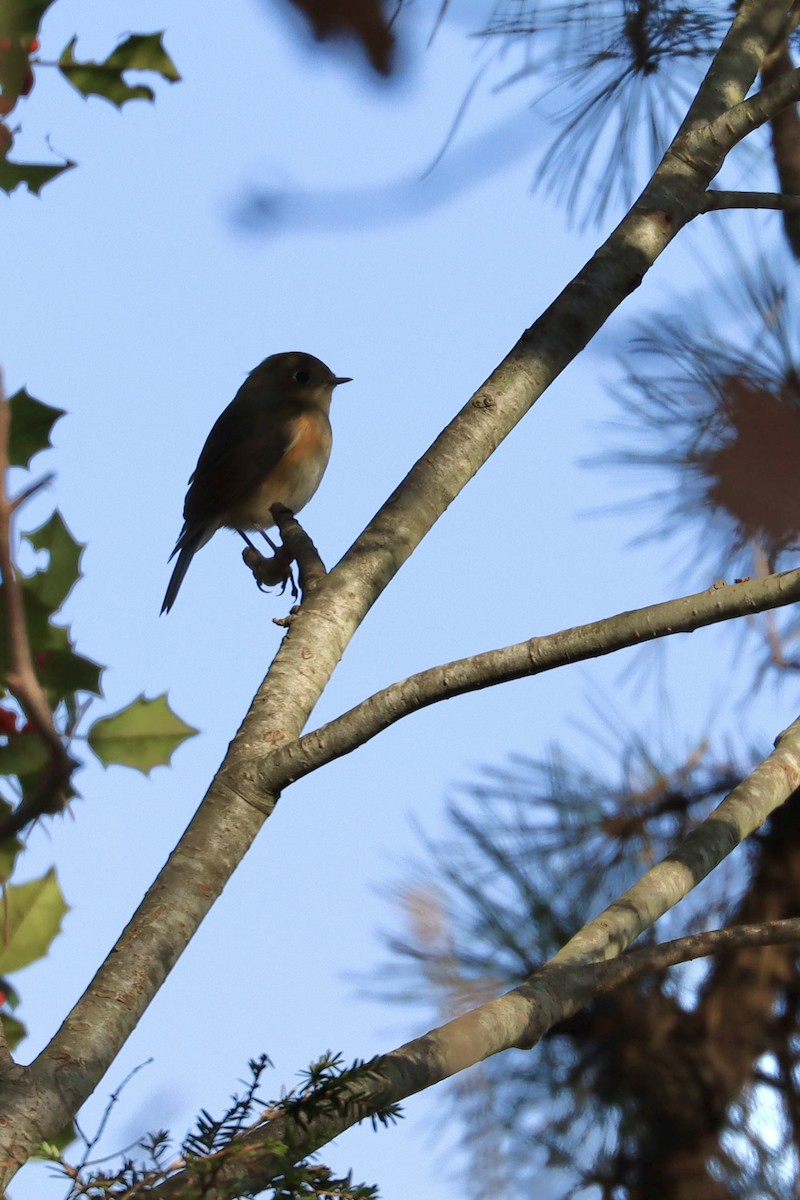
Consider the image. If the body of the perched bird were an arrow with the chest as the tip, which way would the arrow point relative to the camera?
to the viewer's right

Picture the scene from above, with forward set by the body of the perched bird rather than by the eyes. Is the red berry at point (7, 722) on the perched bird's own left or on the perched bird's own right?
on the perched bird's own right
